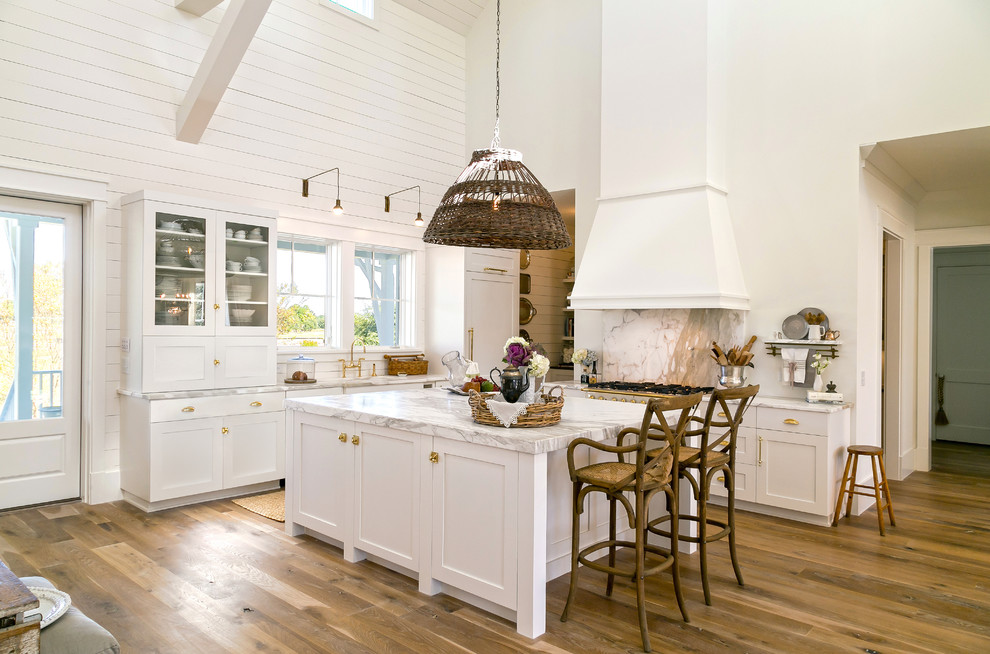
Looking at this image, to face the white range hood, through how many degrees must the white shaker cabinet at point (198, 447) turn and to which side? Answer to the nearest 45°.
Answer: approximately 45° to its left

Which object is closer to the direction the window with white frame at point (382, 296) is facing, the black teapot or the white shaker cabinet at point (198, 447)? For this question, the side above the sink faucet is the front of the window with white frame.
the black teapot

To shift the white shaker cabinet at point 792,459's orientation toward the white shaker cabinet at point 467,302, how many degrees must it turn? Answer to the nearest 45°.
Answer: approximately 45° to its right

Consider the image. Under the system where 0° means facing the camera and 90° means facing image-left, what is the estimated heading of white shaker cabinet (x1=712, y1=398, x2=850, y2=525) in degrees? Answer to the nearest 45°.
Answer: approximately 45°

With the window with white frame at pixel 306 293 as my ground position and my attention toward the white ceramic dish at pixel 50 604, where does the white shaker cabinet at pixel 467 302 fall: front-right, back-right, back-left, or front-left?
back-left
